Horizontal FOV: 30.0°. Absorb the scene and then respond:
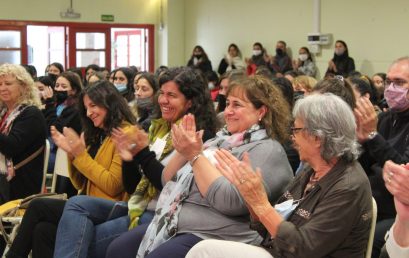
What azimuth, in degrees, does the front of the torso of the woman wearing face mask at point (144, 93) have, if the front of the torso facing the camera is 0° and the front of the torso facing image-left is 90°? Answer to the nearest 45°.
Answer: approximately 45°

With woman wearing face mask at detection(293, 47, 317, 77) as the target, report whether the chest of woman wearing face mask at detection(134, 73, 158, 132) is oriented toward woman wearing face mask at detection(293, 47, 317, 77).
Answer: no

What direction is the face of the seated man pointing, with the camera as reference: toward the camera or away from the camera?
toward the camera

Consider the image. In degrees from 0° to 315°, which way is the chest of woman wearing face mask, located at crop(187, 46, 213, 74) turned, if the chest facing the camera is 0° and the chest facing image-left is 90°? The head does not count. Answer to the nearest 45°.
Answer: approximately 45°

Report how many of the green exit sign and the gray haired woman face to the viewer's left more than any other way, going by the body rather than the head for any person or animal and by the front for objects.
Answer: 1

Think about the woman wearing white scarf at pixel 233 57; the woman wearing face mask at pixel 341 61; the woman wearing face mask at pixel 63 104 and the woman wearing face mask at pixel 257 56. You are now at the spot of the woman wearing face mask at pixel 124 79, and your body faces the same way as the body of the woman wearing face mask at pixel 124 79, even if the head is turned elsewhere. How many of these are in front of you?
1

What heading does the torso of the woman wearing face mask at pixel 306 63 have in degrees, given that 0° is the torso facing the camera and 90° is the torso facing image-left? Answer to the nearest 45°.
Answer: approximately 45°

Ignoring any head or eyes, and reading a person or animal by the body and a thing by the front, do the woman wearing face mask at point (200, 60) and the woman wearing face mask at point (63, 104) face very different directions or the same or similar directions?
same or similar directions

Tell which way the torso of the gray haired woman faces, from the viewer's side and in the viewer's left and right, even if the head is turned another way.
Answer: facing to the left of the viewer

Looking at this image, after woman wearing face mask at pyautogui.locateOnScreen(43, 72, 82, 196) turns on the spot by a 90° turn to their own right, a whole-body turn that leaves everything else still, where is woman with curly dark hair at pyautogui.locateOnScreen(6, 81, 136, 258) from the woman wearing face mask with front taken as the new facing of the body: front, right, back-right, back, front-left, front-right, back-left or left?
back-left

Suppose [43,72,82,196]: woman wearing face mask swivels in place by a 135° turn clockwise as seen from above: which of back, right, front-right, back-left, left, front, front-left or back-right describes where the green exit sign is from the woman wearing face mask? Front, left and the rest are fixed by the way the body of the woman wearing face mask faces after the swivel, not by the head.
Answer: front

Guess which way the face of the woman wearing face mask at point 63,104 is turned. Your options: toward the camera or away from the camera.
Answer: toward the camera

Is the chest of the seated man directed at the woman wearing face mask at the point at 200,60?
no

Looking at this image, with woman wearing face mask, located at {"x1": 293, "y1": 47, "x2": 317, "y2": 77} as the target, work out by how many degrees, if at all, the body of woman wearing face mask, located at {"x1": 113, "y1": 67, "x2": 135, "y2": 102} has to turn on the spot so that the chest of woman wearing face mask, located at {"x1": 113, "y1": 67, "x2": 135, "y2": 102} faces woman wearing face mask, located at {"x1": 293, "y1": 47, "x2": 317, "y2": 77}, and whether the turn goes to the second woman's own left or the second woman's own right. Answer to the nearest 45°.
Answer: approximately 180°

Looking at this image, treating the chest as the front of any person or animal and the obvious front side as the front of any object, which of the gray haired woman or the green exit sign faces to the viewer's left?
the gray haired woman

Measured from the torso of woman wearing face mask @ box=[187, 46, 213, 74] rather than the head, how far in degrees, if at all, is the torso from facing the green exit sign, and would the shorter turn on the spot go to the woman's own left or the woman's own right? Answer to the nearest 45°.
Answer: approximately 90° to the woman's own right

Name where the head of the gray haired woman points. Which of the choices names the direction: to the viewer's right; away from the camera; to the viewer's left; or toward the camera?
to the viewer's left
